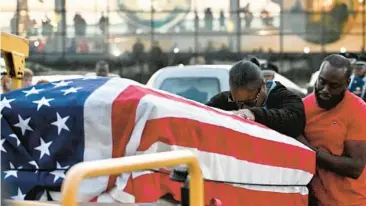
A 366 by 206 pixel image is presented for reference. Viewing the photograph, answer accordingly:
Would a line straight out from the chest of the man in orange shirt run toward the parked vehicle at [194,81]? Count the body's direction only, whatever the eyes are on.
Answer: no

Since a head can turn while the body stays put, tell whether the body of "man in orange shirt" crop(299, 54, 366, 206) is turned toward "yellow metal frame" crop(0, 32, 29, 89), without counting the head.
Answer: yes

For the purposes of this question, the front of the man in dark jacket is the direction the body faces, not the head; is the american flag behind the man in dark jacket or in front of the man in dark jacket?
in front

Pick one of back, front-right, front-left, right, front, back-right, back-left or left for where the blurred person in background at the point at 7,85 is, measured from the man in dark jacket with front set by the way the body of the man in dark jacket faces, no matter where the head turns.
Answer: front-right

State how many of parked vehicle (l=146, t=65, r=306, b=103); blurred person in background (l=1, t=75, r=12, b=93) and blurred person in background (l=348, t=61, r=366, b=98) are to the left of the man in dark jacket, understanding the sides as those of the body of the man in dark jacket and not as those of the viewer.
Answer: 0

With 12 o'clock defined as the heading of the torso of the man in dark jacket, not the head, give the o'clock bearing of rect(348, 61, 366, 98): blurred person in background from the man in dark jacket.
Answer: The blurred person in background is roughly at 5 o'clock from the man in dark jacket.

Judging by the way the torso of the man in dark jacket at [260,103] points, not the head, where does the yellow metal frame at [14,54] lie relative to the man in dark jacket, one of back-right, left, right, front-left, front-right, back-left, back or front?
front

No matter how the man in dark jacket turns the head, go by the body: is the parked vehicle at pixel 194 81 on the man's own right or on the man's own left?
on the man's own right

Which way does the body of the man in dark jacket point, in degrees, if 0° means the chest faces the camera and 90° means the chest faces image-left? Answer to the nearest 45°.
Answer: approximately 45°

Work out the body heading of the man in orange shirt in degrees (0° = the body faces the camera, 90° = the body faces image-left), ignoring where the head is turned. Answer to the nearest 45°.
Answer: approximately 45°

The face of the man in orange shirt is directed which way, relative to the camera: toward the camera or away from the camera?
toward the camera

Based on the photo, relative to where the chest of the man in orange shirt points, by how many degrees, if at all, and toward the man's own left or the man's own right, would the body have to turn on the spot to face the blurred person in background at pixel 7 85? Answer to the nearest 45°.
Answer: approximately 45° to the man's own right

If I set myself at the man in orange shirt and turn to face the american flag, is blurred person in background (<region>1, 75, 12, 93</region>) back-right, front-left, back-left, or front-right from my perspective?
front-right

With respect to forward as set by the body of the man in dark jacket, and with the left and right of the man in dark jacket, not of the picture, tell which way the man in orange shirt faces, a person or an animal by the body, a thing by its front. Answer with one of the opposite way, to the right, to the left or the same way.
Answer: the same way

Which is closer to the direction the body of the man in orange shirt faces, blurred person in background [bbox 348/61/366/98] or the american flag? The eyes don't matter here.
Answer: the american flag
